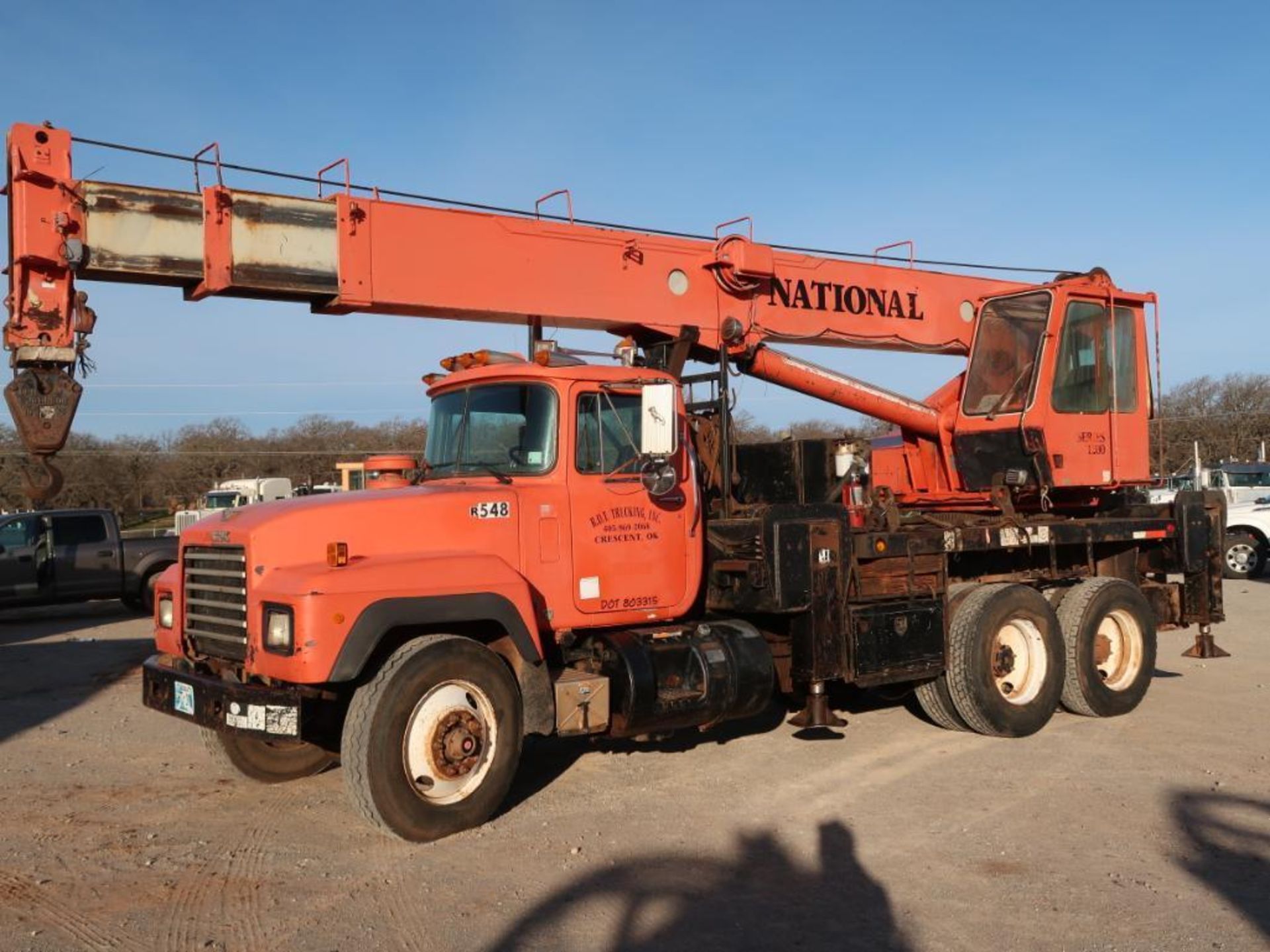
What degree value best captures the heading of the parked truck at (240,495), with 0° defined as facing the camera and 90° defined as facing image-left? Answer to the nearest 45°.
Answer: approximately 45°

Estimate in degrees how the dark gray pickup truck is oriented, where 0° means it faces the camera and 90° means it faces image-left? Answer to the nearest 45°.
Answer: approximately 90°

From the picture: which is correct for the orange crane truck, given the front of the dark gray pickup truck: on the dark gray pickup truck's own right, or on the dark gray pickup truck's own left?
on the dark gray pickup truck's own left

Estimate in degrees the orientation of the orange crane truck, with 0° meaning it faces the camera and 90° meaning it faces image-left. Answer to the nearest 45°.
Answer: approximately 45°

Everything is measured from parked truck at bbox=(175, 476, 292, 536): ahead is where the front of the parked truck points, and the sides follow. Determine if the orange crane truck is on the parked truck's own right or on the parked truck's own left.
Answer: on the parked truck's own left

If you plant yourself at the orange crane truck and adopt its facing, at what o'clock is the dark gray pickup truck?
The dark gray pickup truck is roughly at 3 o'clock from the orange crane truck.

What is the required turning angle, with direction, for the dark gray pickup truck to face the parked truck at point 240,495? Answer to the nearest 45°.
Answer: approximately 90° to its right

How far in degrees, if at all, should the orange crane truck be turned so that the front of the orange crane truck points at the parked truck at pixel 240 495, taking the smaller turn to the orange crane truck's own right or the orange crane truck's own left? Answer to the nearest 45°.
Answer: approximately 90° to the orange crane truck's own right

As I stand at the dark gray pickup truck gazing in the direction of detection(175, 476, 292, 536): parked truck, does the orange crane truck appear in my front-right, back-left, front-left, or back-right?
back-right
